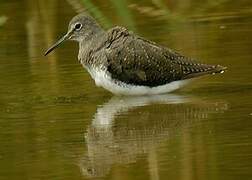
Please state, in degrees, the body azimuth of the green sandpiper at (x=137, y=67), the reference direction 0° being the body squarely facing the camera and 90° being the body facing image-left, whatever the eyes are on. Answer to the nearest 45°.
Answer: approximately 90°
